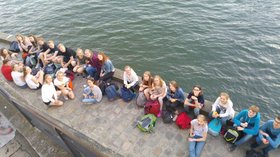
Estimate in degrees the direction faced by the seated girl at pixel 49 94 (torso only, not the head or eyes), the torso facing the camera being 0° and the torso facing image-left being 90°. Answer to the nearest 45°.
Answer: approximately 315°

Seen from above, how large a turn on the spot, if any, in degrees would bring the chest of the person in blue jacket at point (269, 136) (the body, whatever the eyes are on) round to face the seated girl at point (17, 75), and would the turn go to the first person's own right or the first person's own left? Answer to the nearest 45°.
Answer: approximately 45° to the first person's own right

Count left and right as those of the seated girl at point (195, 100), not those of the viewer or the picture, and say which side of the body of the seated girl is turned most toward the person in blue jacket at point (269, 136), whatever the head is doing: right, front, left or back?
left

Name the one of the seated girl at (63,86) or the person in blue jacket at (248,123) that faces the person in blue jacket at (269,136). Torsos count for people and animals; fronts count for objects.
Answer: the seated girl
